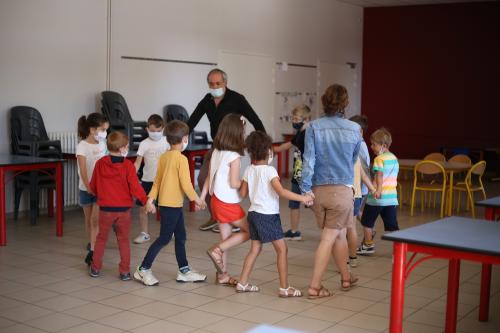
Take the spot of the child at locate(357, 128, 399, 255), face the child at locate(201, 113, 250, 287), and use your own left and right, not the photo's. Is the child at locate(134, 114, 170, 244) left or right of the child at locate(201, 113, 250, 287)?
right

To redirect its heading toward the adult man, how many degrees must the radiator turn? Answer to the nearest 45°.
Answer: approximately 45° to its left

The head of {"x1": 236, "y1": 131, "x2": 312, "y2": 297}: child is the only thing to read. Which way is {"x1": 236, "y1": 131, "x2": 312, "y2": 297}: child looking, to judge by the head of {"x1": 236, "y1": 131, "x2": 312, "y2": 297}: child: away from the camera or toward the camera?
away from the camera

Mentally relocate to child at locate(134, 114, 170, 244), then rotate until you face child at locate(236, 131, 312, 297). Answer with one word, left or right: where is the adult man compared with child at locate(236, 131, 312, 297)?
left

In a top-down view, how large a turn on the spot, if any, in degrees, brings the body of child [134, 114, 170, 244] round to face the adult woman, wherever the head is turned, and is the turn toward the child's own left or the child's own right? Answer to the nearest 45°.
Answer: approximately 45° to the child's own left

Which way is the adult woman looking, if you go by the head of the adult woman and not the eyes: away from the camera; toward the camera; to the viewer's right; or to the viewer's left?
away from the camera

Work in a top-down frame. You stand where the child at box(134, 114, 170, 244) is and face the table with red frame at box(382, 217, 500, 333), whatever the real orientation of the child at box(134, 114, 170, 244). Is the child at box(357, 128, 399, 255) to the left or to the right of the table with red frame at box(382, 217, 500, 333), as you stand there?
left

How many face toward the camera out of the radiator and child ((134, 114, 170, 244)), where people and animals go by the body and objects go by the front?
2

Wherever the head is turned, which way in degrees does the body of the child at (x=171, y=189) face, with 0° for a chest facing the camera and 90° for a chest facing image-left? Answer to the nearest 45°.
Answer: approximately 225°
